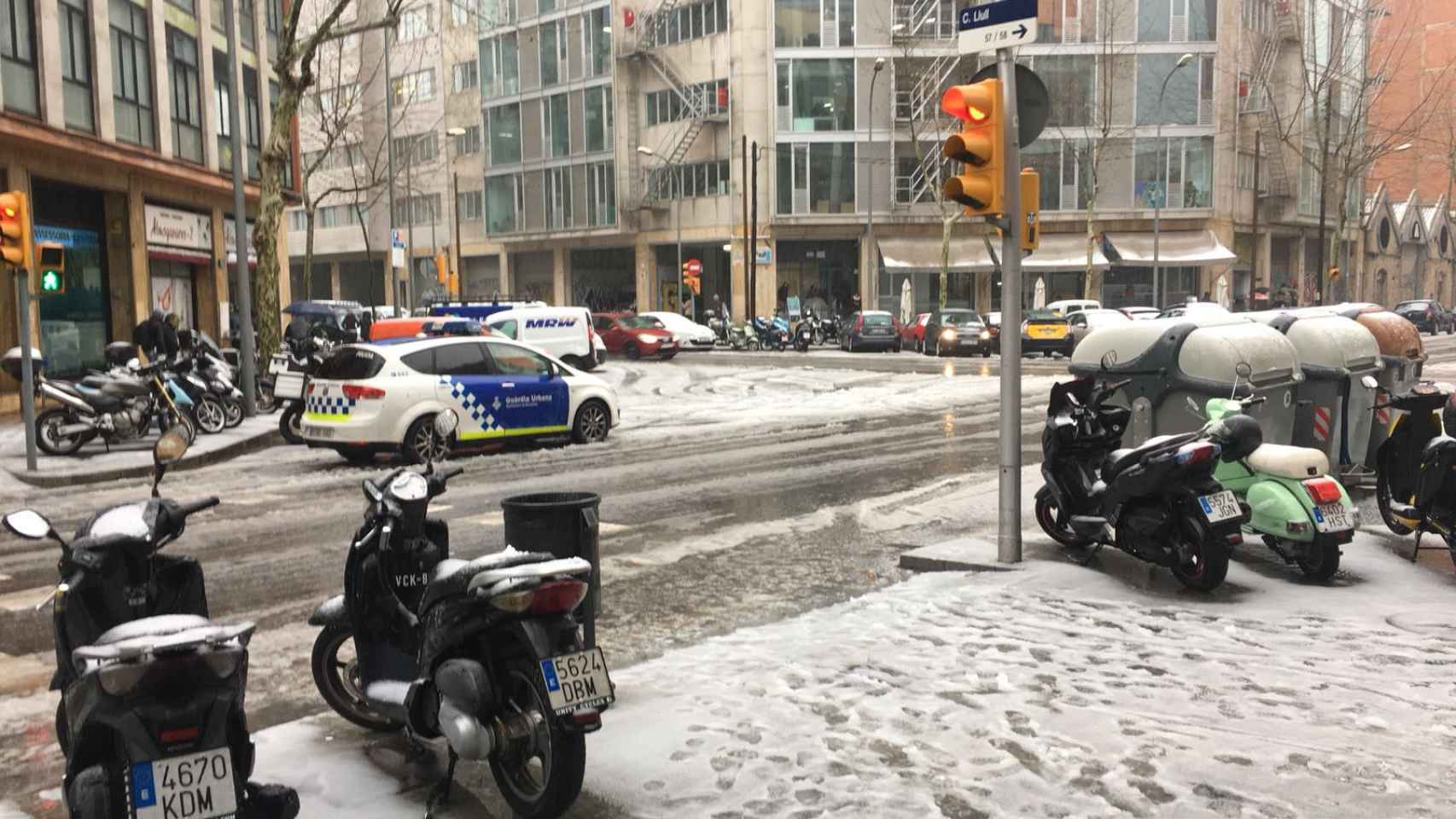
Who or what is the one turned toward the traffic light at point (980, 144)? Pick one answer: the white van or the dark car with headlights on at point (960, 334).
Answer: the dark car with headlights on

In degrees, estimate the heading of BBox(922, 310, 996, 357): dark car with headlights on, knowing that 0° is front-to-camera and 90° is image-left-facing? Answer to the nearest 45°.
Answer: approximately 0°

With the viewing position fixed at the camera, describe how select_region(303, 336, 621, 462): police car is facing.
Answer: facing away from the viewer and to the right of the viewer

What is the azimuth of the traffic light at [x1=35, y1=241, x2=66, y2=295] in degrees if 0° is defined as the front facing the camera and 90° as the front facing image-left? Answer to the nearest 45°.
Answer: approximately 0°

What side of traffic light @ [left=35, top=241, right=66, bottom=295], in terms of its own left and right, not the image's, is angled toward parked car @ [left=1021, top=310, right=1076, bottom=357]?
left

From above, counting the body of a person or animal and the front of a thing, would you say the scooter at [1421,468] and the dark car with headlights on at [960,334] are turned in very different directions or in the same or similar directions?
very different directions

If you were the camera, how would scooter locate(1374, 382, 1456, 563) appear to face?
facing away from the viewer and to the left of the viewer
